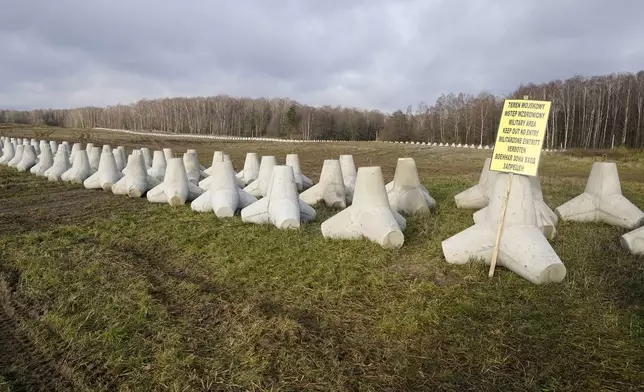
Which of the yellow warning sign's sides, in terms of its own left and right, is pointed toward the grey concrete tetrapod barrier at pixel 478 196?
back

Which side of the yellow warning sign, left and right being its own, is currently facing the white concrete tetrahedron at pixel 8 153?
right

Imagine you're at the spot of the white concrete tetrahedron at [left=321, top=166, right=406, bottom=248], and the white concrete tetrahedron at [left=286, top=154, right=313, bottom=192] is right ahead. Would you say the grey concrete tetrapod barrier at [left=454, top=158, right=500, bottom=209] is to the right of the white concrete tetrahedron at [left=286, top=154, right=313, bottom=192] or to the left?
right

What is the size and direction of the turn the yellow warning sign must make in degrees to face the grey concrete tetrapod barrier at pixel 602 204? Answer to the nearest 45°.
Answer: approximately 180°

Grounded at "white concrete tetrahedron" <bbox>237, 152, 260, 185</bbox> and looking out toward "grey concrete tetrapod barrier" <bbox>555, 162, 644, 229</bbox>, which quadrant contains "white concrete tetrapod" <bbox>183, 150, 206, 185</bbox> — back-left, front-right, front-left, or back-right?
back-right

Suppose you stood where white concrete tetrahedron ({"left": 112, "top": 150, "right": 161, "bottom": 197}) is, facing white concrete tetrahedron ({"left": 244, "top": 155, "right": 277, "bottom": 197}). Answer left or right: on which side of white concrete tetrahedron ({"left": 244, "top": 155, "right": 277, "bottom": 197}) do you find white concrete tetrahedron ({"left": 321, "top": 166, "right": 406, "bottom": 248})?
right

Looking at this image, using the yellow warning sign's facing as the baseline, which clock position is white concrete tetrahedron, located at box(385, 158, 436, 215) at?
The white concrete tetrahedron is roughly at 5 o'clock from the yellow warning sign.

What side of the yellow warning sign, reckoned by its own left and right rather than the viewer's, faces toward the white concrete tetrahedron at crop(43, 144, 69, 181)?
right

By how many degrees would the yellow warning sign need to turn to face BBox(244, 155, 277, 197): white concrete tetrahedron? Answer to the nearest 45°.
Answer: approximately 135° to its right

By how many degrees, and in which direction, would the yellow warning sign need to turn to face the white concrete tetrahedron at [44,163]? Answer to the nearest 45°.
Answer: approximately 90° to its right

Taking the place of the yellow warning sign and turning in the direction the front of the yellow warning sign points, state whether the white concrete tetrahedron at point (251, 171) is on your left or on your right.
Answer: on your right

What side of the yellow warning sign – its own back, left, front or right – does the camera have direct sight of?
front
